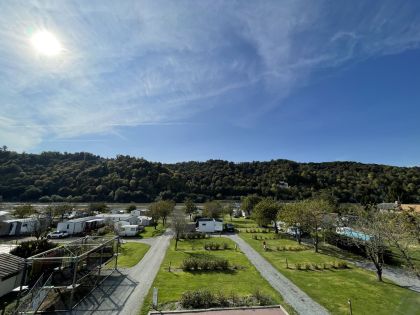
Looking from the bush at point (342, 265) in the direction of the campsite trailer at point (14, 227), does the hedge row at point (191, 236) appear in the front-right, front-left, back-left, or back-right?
front-right

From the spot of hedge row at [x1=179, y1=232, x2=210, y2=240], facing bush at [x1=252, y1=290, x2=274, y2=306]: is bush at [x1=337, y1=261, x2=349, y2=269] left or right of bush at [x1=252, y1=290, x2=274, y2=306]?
left

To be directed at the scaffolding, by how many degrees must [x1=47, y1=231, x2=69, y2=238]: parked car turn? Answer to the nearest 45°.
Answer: approximately 90° to its left

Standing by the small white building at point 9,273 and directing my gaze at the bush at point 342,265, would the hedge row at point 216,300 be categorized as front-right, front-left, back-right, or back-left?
front-right

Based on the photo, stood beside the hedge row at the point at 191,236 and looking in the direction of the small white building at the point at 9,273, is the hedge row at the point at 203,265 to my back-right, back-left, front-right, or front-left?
front-left

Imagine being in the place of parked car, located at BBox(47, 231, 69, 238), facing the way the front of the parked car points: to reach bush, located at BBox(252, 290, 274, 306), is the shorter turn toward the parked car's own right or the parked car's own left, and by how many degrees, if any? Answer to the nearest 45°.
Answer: approximately 90° to the parked car's own left

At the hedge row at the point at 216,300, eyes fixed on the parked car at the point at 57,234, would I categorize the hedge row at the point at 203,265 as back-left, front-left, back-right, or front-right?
front-right

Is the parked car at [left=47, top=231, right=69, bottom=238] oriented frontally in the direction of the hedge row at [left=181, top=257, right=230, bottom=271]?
no

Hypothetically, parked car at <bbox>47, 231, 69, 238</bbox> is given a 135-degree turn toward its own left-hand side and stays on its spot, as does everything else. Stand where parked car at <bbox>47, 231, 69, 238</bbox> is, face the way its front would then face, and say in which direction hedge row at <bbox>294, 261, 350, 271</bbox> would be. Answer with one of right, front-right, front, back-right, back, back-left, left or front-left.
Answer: front

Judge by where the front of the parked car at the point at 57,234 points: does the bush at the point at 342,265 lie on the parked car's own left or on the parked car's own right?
on the parked car's own left

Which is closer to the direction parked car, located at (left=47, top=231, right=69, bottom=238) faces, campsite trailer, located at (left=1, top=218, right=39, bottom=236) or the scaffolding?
the campsite trailer

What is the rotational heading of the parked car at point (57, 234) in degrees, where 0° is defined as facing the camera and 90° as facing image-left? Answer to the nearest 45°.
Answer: approximately 90°

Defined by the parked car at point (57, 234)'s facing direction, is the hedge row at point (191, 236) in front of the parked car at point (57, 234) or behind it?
behind

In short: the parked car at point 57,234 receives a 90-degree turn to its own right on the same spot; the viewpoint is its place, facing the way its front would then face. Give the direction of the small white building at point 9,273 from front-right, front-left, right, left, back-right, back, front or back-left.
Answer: back

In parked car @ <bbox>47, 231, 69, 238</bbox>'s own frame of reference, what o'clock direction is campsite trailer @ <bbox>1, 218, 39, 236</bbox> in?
The campsite trailer is roughly at 1 o'clock from the parked car.
